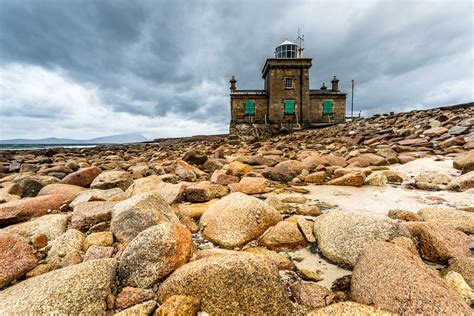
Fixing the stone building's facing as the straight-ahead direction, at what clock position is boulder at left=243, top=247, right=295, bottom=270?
The boulder is roughly at 12 o'clock from the stone building.

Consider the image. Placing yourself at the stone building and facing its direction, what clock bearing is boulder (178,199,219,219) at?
The boulder is roughly at 12 o'clock from the stone building.

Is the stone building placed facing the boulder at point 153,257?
yes

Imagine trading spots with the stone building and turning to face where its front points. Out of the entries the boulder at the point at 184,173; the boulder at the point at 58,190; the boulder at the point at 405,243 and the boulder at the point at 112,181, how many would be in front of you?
4

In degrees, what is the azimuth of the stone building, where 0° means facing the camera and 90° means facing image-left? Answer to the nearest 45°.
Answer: approximately 0°
